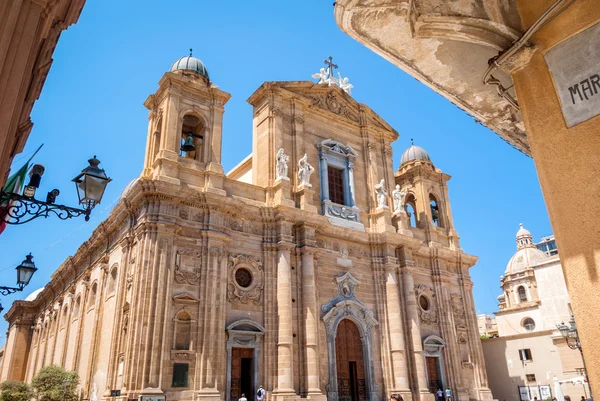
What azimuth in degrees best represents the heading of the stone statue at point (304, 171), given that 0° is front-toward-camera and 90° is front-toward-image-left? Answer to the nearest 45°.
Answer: approximately 315°

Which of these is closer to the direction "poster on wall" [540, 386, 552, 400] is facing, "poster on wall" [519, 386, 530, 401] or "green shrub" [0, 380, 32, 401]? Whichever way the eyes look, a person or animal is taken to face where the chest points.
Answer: the green shrub

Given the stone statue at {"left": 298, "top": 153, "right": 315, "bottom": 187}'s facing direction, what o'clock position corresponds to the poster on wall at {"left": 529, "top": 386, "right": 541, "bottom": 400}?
The poster on wall is roughly at 9 o'clock from the stone statue.

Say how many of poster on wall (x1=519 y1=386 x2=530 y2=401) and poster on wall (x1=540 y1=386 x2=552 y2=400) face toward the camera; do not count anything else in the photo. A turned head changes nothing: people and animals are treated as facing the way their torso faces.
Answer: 2

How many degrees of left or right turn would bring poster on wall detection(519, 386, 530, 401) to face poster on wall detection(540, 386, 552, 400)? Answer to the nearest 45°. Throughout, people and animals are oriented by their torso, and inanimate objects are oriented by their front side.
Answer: approximately 45° to its left

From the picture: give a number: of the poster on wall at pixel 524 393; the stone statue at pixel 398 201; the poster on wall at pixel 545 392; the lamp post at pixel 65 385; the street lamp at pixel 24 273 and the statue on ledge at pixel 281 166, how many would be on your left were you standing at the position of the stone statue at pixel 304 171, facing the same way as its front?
3

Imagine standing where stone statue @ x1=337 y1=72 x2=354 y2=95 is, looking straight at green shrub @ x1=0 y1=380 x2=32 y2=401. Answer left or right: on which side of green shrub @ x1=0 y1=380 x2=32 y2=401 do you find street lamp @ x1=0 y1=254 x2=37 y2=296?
left

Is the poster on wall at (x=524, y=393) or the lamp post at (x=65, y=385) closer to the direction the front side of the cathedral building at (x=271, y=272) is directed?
the poster on wall
